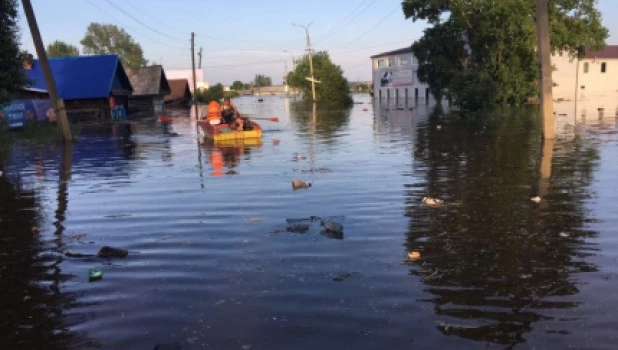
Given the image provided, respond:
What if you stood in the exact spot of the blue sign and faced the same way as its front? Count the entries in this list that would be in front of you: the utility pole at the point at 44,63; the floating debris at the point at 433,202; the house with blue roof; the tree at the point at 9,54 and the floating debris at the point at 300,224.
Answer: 4

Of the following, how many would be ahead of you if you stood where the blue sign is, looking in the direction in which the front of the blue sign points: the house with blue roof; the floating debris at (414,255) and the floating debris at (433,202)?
2

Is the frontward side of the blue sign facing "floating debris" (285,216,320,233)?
yes

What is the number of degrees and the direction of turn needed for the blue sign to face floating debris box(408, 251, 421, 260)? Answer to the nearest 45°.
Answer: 0° — it already faces it

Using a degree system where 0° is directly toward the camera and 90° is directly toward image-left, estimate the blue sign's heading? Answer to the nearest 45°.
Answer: approximately 0°
